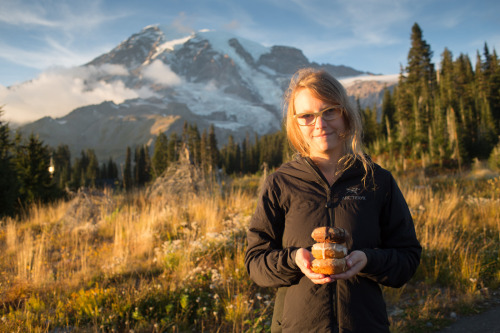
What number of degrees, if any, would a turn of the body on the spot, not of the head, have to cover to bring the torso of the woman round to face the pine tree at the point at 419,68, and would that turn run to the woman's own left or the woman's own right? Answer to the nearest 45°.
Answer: approximately 180°

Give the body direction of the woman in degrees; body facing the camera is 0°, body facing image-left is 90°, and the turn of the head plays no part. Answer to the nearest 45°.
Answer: approximately 0°

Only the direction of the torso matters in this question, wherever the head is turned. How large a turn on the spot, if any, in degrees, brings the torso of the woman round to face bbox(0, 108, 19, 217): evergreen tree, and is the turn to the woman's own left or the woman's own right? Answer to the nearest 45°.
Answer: approximately 135° to the woman's own right

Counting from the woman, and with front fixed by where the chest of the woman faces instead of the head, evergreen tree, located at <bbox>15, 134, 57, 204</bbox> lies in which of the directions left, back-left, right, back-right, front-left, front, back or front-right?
back-right
